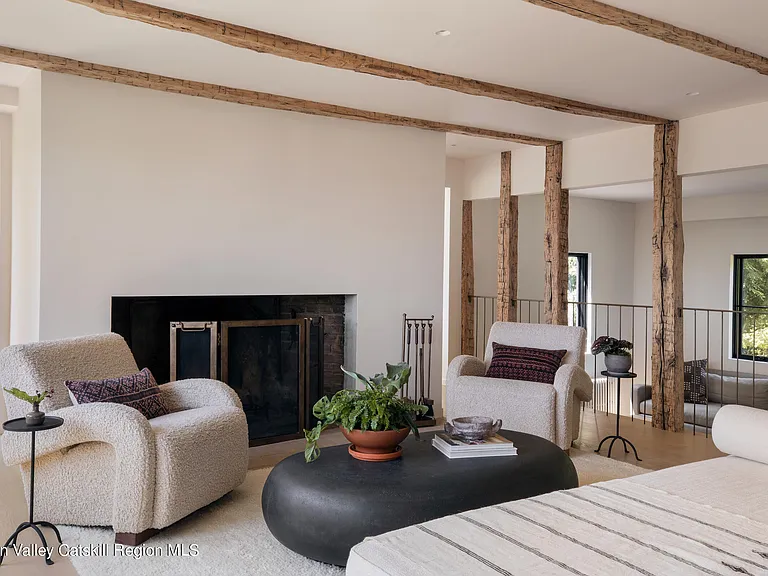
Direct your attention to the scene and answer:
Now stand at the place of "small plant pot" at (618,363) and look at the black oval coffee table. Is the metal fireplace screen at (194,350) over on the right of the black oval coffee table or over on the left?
right

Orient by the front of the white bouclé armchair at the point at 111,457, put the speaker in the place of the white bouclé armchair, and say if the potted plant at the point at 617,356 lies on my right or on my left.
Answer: on my left

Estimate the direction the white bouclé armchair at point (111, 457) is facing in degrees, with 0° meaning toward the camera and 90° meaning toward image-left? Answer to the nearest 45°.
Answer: approximately 315°

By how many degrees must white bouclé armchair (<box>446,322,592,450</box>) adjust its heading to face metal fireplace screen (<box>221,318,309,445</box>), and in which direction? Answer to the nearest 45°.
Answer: approximately 45° to its right

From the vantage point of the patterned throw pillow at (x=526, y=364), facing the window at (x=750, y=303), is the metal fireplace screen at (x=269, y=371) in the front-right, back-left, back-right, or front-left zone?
back-left

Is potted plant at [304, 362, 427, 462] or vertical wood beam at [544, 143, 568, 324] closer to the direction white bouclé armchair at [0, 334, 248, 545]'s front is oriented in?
the potted plant

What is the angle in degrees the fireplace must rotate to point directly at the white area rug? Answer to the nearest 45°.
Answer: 0° — it already faces it
